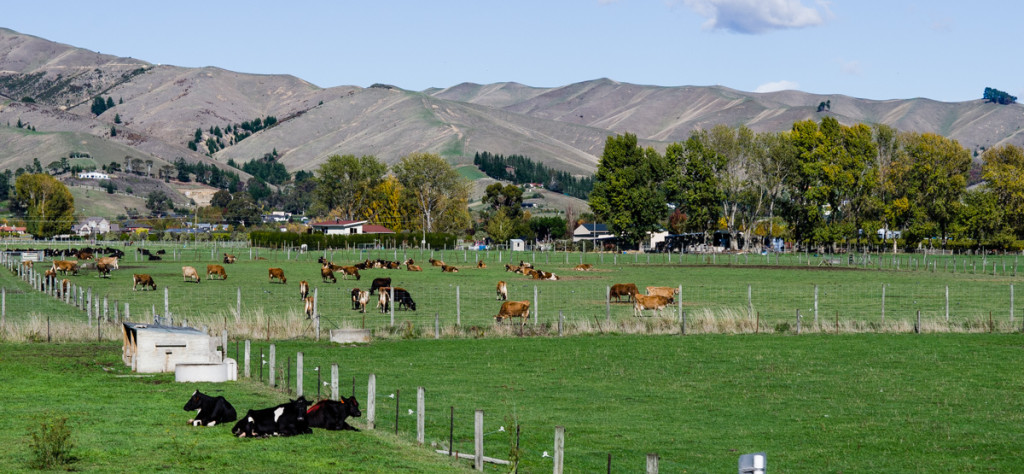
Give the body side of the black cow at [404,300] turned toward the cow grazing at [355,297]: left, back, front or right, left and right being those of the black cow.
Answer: back

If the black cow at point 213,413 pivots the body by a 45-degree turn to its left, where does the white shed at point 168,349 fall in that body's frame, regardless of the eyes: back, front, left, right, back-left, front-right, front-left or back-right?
back-right

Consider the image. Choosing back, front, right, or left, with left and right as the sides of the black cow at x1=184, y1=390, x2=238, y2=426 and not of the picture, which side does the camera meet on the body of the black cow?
left

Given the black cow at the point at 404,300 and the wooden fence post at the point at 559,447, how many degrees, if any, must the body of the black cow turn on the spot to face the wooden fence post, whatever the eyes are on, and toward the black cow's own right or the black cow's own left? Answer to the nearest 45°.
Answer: approximately 90° to the black cow's own right

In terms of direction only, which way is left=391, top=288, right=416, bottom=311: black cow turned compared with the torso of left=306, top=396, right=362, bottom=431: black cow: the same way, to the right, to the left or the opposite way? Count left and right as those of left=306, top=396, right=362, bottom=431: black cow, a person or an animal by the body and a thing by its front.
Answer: the same way

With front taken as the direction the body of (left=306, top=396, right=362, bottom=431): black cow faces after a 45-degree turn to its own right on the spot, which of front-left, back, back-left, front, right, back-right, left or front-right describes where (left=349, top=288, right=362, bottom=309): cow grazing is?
back-left

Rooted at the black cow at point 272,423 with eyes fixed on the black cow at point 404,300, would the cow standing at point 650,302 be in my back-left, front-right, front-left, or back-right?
front-right

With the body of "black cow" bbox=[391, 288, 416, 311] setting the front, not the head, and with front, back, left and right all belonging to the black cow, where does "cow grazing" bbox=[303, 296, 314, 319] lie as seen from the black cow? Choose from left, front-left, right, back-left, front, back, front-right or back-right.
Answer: back-right

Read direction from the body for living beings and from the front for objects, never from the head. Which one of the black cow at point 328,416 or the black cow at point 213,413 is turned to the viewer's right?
the black cow at point 328,416

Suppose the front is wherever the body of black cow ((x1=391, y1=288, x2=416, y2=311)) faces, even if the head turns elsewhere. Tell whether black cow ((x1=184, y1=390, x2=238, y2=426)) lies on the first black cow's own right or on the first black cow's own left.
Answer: on the first black cow's own right

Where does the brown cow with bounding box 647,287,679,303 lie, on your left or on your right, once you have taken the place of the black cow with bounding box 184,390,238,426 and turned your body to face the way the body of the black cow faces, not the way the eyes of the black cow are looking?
on your right

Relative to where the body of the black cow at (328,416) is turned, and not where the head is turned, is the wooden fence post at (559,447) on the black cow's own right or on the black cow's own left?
on the black cow's own right

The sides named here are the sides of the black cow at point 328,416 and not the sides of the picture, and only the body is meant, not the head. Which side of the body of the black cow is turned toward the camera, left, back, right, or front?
right

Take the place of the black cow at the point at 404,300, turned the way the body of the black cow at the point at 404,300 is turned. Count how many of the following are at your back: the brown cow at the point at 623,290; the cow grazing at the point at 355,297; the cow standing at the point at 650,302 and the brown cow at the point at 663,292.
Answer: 1

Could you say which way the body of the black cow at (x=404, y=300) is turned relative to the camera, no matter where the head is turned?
to the viewer's right
